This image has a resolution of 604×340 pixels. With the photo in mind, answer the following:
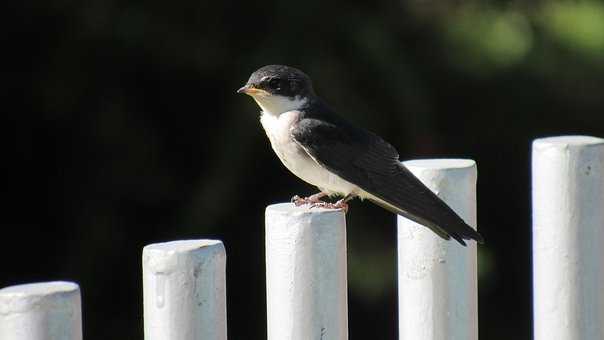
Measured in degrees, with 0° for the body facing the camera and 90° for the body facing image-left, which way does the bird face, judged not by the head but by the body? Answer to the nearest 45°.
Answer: approximately 90°

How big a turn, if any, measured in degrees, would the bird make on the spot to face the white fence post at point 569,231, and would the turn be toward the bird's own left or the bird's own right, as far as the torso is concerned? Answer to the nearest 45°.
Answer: approximately 135° to the bird's own left
